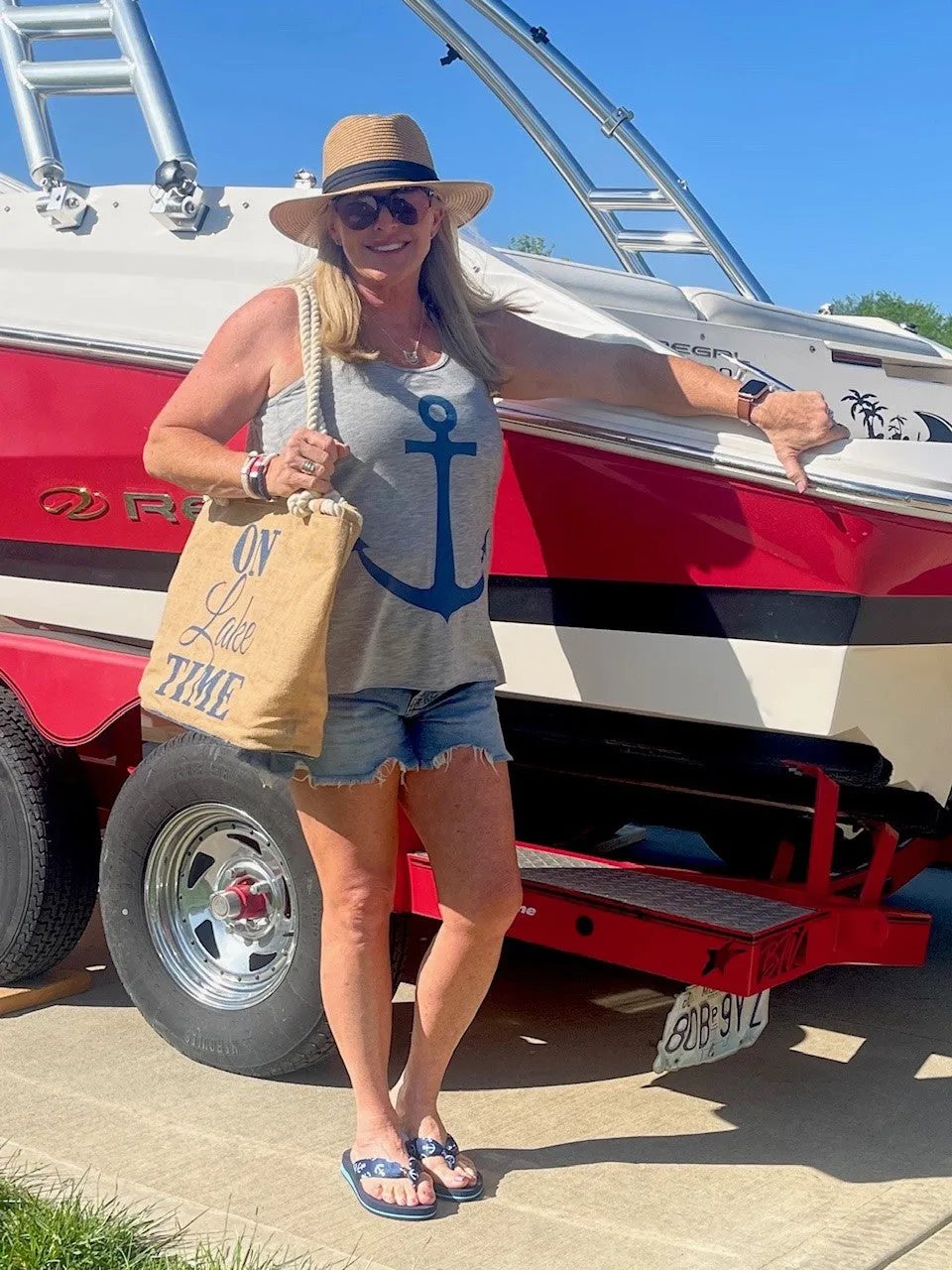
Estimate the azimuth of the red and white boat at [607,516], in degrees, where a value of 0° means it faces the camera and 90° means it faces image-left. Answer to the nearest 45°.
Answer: approximately 135°

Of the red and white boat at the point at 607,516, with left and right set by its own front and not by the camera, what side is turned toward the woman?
left

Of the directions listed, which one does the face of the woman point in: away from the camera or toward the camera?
toward the camera

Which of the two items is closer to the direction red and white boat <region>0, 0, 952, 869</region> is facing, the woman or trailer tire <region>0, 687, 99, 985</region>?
the trailer tire
